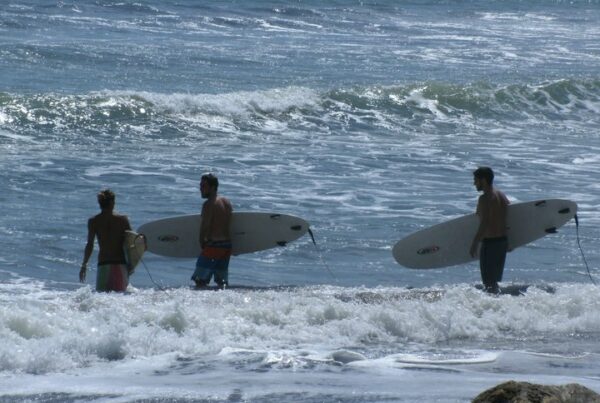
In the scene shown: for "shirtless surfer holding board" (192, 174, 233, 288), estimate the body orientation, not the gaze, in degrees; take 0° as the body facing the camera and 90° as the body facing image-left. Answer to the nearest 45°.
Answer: approximately 135°

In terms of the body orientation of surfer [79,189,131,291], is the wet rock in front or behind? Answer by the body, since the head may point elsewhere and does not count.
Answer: behind

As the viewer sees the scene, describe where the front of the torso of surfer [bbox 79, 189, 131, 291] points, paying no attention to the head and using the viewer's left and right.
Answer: facing away from the viewer

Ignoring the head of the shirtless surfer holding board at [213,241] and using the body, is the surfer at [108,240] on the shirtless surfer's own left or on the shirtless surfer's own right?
on the shirtless surfer's own left

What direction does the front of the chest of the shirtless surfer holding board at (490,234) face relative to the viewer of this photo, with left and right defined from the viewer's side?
facing away from the viewer and to the left of the viewer

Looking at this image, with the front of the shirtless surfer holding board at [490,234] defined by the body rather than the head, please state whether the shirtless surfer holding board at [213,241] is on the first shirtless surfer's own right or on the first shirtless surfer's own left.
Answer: on the first shirtless surfer's own left
